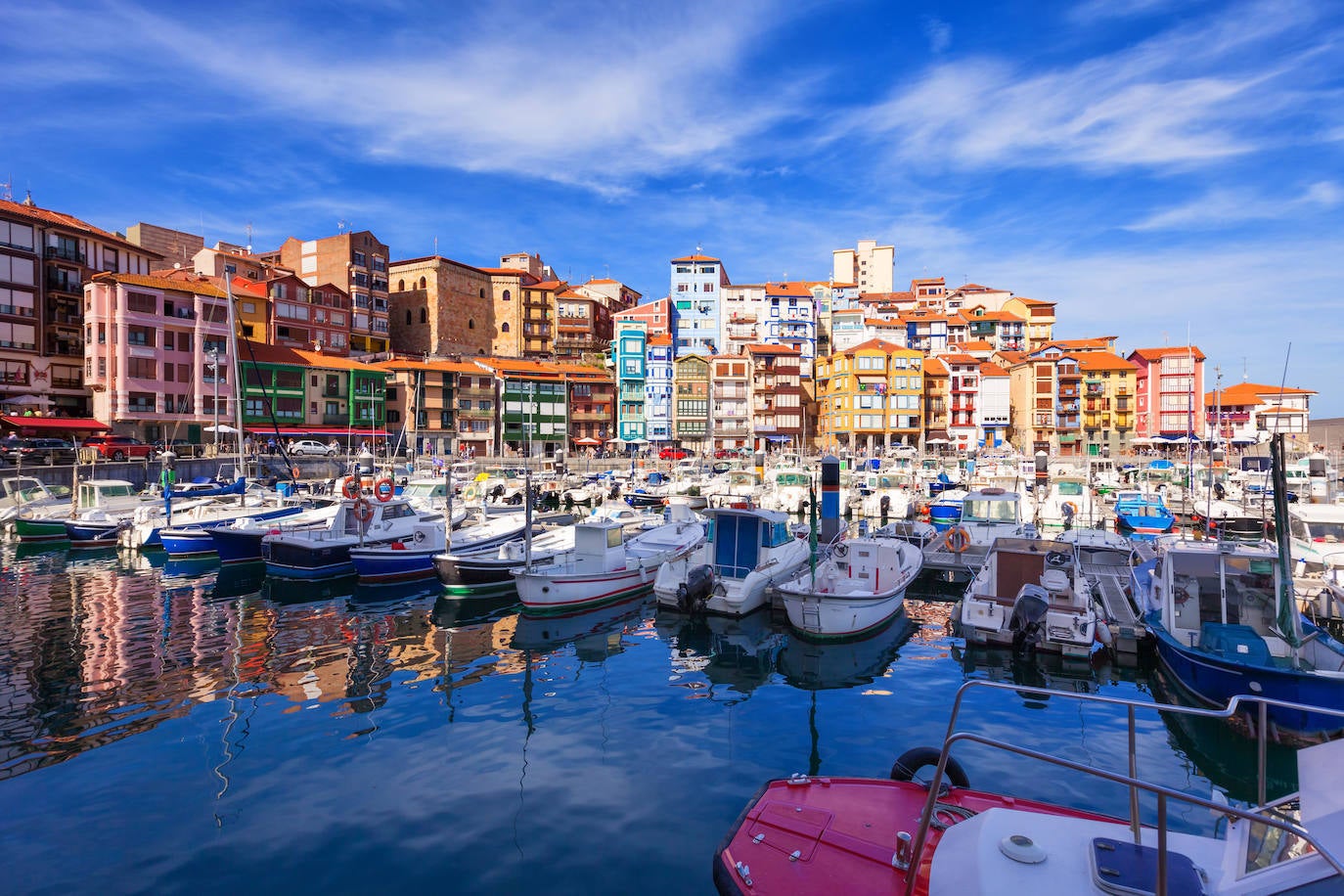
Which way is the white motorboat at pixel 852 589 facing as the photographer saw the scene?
facing away from the viewer and to the right of the viewer

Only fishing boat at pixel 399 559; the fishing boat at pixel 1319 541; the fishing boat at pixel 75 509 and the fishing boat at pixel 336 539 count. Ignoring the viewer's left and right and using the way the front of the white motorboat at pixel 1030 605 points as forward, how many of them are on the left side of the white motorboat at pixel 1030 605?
3

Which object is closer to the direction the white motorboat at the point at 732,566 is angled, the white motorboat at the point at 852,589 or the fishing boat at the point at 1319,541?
the fishing boat

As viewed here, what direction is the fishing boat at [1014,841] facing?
to the viewer's left

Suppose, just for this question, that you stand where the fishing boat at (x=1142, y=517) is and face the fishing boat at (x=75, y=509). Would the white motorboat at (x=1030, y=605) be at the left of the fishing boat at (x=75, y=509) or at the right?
left

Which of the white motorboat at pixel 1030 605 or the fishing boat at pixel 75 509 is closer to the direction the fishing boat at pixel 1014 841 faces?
the fishing boat

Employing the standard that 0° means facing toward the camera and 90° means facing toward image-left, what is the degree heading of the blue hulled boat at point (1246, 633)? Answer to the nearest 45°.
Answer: approximately 135°

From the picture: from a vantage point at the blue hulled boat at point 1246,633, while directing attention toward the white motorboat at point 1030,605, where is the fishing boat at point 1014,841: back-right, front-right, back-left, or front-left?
back-left

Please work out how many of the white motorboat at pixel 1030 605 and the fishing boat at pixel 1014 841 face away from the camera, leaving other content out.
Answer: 1

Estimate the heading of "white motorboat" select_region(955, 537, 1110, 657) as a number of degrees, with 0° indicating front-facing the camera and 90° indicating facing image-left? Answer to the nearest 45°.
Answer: approximately 180°
